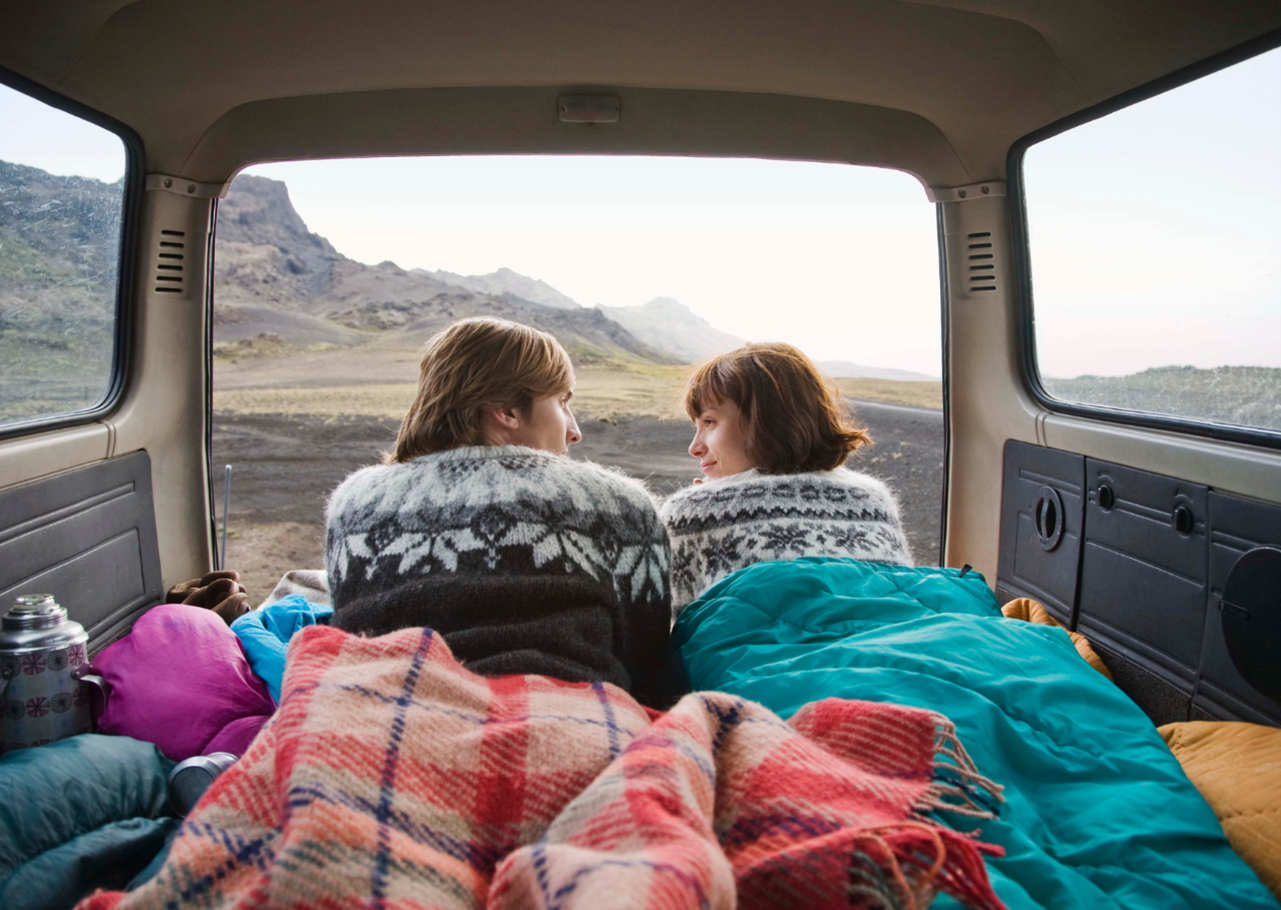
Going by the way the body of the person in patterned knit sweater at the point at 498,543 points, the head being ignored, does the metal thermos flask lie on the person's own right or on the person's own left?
on the person's own left

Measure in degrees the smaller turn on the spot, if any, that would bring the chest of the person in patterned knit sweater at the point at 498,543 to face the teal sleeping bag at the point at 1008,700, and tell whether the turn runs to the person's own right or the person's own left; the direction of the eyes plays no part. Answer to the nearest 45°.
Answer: approximately 135° to the person's own right

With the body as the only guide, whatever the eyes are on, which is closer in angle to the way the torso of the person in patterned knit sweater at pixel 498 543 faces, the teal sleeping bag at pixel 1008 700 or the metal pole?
the metal pole

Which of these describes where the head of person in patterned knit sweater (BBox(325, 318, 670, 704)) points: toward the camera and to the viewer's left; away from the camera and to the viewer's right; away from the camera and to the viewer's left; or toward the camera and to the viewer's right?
away from the camera and to the viewer's right

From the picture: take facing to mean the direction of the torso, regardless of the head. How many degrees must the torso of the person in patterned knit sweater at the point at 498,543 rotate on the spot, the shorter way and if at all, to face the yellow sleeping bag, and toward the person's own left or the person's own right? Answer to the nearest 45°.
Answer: approximately 90° to the person's own right

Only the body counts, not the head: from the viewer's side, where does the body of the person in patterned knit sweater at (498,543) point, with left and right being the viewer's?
facing away from the viewer

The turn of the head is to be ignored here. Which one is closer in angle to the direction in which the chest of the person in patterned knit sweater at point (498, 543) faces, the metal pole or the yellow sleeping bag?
the metal pole

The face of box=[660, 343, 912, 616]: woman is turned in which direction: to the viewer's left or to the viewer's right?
to the viewer's left

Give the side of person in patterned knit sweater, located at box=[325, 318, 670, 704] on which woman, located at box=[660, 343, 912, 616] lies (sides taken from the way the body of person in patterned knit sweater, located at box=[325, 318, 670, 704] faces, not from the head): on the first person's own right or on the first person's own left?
on the first person's own right

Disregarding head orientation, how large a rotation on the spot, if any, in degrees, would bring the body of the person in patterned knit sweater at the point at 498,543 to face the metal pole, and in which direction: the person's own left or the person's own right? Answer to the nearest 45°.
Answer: approximately 45° to the person's own left

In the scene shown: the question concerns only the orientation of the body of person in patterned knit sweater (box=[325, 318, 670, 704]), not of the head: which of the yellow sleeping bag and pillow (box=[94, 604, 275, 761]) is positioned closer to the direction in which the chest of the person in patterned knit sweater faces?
the pillow
